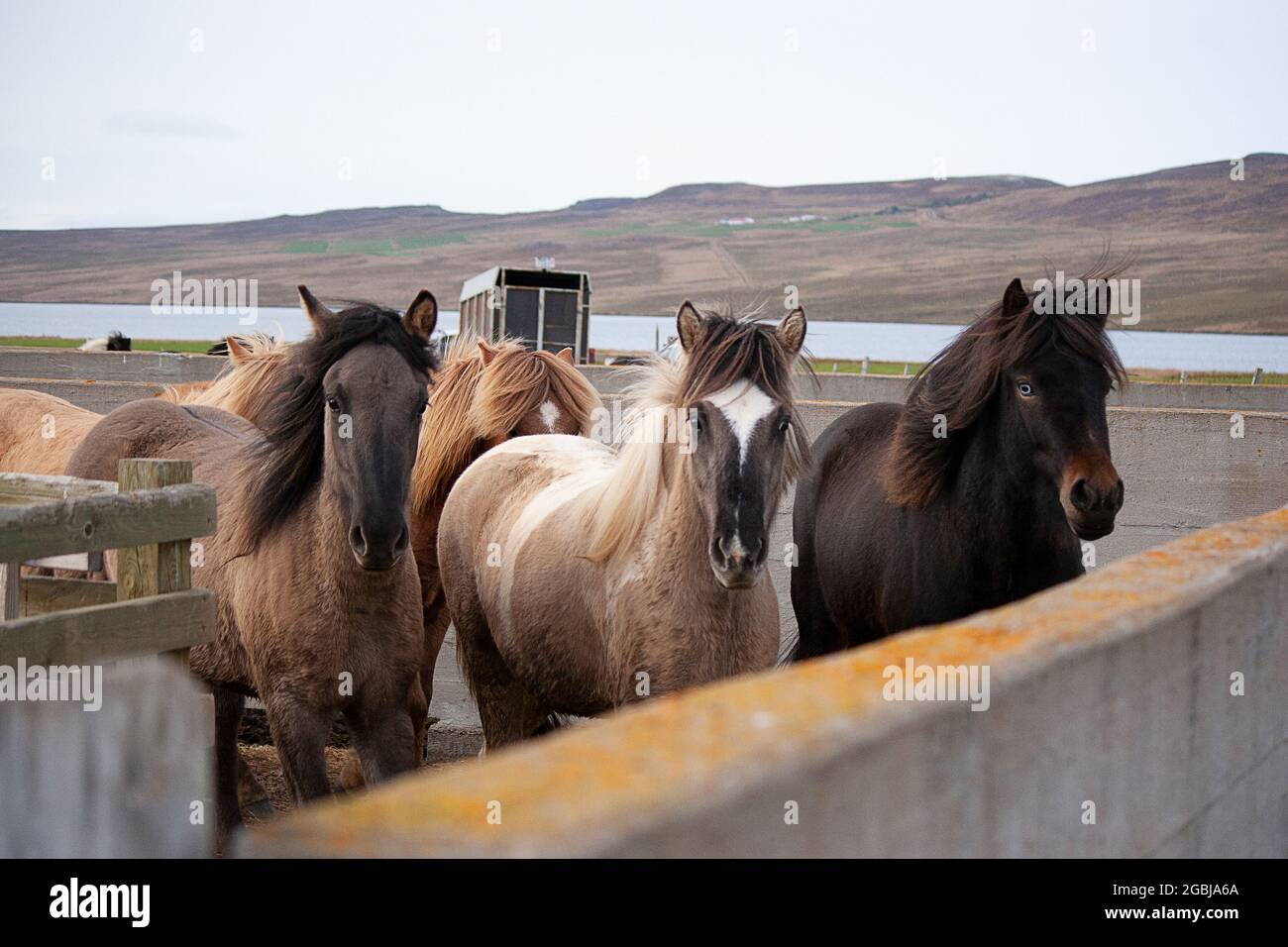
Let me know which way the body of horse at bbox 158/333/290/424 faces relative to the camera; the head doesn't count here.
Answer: to the viewer's right

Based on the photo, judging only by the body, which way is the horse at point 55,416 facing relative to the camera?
to the viewer's right

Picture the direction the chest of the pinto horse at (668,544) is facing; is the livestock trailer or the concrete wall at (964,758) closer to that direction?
the concrete wall

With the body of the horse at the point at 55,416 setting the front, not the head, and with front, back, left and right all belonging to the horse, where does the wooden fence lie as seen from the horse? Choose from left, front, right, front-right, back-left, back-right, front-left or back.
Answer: right

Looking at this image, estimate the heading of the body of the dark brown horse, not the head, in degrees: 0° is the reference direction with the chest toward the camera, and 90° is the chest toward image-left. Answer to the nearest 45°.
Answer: approximately 315°

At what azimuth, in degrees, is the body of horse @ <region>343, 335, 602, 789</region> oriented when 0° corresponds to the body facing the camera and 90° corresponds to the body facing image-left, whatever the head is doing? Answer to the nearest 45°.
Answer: approximately 315°

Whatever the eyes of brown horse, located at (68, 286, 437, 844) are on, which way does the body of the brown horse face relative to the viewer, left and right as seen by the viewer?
facing the viewer and to the right of the viewer

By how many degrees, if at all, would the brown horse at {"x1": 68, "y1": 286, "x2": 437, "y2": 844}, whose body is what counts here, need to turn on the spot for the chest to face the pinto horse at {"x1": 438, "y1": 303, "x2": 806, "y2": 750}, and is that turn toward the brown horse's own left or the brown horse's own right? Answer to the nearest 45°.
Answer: approximately 45° to the brown horse's own left
